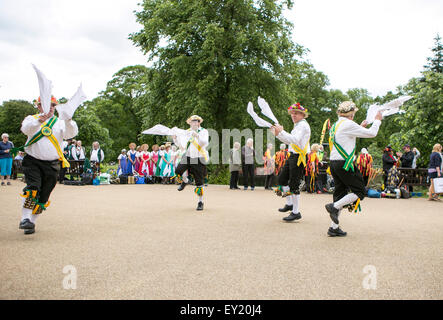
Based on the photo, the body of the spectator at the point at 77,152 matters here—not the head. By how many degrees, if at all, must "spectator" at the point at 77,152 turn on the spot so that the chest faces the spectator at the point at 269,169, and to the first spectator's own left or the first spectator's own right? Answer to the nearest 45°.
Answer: approximately 45° to the first spectator's own left

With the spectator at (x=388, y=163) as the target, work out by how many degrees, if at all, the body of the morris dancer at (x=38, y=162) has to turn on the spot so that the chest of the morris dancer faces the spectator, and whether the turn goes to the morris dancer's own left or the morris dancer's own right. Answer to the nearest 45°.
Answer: approximately 90° to the morris dancer's own left

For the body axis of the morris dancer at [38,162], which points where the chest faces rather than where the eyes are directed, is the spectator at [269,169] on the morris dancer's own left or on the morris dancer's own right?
on the morris dancer's own left

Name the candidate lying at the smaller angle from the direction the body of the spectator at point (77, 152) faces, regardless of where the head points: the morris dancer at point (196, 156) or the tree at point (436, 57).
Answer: the morris dancer

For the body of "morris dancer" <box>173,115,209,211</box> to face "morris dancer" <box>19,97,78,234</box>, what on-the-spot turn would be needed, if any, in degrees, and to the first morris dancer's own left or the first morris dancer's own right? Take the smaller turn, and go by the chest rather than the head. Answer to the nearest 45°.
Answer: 0° — they already face them

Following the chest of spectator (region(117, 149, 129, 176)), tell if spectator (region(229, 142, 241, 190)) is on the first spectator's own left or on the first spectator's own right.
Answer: on the first spectator's own left

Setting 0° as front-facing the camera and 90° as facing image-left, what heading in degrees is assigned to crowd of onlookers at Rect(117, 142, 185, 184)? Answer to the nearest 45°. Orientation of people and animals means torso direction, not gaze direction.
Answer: approximately 0°

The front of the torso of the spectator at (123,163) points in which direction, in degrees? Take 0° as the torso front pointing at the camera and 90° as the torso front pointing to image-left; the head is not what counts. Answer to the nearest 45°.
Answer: approximately 0°

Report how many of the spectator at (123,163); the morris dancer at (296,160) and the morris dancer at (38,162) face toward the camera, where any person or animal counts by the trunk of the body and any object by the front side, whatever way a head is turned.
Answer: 2

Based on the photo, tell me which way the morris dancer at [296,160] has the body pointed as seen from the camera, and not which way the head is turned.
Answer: to the viewer's left

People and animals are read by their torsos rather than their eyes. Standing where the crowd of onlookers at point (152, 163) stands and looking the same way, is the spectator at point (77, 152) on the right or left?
on their right
